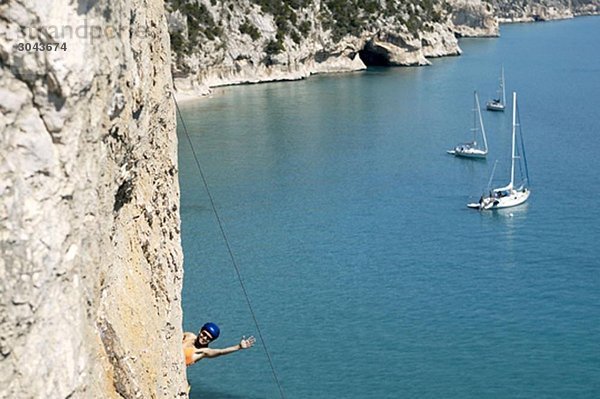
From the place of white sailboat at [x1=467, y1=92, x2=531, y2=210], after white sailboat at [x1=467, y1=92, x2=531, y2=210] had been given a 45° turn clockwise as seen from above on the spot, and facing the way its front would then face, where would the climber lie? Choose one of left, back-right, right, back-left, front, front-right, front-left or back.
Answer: right

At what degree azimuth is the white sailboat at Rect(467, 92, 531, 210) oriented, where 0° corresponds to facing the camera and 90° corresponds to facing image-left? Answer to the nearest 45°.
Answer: approximately 225°
